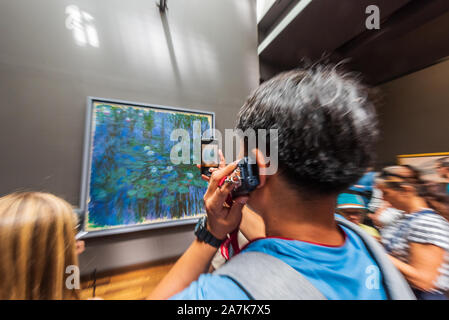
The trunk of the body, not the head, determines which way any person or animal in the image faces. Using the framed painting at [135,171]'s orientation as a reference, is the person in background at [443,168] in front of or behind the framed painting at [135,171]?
in front

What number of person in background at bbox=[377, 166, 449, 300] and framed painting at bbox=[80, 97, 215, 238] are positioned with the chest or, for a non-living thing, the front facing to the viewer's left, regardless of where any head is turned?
1

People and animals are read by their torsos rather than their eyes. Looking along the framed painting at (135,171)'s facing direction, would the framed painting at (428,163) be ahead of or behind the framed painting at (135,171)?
ahead

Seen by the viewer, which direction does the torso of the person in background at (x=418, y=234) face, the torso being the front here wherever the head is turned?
to the viewer's left

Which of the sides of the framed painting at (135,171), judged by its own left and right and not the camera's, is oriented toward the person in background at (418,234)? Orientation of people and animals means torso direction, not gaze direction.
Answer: front

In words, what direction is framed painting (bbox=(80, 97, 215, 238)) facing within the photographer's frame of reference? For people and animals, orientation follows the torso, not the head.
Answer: facing the viewer and to the right of the viewer

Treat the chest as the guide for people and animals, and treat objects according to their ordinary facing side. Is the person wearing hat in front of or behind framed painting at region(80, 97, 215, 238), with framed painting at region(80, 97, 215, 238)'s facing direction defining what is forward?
in front
